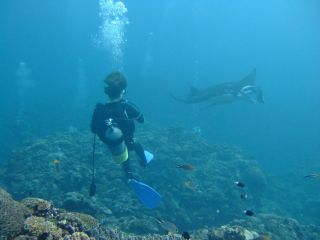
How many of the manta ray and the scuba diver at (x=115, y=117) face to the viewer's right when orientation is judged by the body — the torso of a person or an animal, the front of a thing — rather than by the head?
1

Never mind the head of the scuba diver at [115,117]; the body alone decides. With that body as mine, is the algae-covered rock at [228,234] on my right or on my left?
on my right

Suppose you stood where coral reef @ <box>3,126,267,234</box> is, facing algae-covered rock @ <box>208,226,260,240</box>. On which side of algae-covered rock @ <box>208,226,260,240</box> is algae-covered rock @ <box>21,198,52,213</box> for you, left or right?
right

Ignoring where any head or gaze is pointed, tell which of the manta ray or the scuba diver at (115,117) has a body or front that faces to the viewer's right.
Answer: the manta ray

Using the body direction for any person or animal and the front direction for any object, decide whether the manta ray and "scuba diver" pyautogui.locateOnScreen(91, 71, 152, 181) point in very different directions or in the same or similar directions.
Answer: same or similar directions

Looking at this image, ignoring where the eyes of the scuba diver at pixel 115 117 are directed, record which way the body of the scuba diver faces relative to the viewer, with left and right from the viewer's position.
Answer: facing away from the viewer and to the left of the viewer
